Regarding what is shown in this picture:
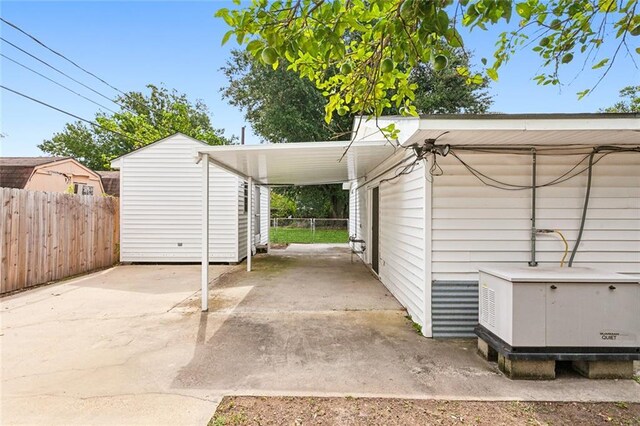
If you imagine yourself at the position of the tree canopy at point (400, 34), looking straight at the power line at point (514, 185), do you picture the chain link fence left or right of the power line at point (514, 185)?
left

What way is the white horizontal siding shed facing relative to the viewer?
to the viewer's right

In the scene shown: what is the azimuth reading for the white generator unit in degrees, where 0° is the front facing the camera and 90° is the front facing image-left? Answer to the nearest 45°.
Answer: approximately 0°

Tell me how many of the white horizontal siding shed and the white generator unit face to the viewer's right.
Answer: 1

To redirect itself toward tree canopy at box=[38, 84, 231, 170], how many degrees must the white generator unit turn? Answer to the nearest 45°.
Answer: approximately 90° to its right

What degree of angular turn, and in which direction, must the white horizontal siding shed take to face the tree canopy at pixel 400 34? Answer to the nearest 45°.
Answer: approximately 90° to its right

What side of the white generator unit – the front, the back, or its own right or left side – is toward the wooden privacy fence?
right
